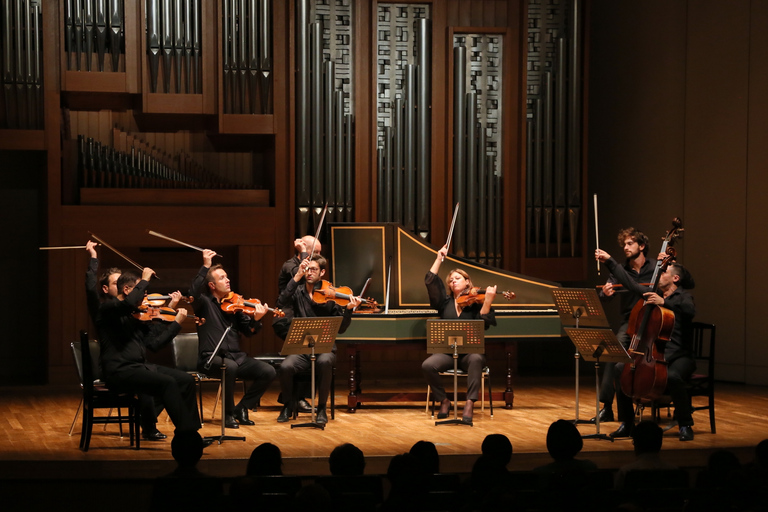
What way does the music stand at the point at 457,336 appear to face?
away from the camera

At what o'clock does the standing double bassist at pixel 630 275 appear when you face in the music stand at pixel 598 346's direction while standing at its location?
The standing double bassist is roughly at 11 o'clock from the music stand.

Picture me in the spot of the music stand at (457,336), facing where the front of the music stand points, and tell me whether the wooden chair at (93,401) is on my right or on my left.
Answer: on my left

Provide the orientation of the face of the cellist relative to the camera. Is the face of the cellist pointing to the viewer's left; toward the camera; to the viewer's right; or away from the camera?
to the viewer's left

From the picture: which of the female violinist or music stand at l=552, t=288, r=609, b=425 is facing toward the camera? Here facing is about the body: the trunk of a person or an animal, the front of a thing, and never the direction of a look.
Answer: the female violinist

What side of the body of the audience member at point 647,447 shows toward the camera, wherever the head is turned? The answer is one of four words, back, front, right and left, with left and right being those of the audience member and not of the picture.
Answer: back

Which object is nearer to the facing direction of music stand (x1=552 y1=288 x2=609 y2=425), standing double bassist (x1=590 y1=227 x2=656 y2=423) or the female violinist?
the standing double bassist

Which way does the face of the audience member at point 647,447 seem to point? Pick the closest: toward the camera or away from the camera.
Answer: away from the camera

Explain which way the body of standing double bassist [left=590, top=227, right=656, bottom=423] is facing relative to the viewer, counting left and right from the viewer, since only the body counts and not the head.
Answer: facing the viewer and to the left of the viewer

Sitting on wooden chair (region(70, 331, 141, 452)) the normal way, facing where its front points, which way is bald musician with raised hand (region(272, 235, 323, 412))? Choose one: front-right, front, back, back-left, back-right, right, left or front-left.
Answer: front-left

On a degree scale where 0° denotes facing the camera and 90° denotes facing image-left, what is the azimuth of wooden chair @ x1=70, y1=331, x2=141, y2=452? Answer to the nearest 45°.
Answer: approximately 270°

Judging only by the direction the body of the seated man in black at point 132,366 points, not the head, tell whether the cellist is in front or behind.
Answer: in front

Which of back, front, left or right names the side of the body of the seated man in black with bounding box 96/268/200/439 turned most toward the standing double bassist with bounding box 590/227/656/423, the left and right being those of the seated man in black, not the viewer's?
front
